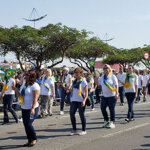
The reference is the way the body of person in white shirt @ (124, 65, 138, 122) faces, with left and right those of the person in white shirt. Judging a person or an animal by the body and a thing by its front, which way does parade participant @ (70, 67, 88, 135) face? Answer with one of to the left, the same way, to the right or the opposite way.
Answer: the same way

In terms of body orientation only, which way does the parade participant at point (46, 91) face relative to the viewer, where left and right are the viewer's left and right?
facing the viewer and to the left of the viewer

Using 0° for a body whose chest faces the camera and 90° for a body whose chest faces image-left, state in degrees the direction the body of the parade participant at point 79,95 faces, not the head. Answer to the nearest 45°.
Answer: approximately 45°

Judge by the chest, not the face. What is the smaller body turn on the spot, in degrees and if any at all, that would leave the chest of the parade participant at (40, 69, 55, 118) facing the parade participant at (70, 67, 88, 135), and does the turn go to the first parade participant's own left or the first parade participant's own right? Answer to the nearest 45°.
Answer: approximately 45° to the first parade participant's own left

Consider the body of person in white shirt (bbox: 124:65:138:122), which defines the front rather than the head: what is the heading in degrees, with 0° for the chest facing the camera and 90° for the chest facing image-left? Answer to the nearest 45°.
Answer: approximately 45°

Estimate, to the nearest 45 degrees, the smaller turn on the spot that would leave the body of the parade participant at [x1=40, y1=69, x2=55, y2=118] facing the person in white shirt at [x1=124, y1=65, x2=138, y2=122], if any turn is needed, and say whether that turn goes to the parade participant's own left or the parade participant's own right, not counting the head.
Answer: approximately 90° to the parade participant's own left
